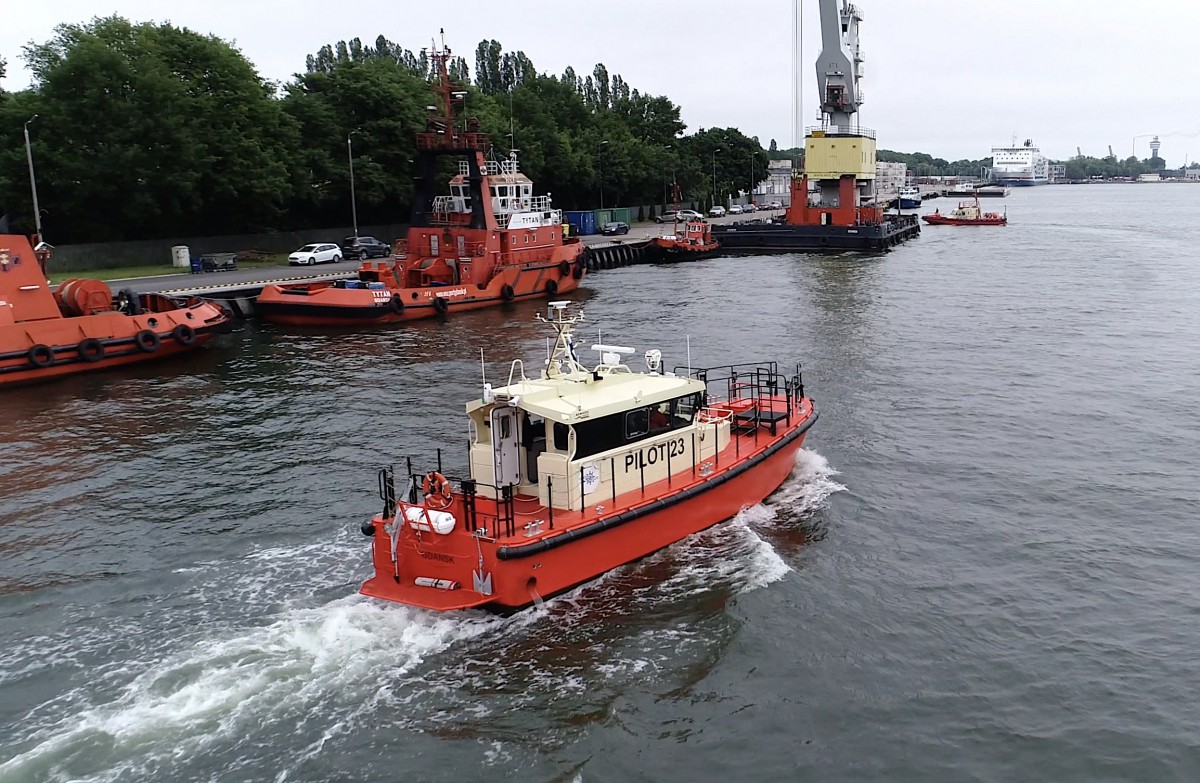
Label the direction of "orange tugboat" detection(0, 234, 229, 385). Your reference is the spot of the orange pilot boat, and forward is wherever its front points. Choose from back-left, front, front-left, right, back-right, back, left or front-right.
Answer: left

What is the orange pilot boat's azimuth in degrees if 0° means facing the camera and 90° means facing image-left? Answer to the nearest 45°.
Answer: approximately 225°

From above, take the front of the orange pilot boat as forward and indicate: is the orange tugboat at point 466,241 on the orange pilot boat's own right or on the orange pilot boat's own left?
on the orange pilot boat's own left

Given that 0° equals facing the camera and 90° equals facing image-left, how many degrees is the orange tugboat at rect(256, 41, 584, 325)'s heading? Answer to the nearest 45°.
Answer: approximately 225°

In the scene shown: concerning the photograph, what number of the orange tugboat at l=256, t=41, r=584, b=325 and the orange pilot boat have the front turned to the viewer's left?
0

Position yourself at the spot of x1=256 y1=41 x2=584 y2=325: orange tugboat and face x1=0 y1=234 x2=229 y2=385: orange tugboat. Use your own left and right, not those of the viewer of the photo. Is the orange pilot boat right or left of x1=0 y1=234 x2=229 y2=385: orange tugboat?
left

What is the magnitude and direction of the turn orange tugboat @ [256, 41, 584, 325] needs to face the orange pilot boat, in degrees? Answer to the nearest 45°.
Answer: approximately 135° to its right

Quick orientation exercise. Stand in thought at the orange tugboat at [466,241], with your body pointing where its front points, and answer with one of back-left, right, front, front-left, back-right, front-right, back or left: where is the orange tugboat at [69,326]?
back

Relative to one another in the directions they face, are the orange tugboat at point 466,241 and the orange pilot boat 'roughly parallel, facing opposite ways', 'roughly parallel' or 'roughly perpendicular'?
roughly parallel
